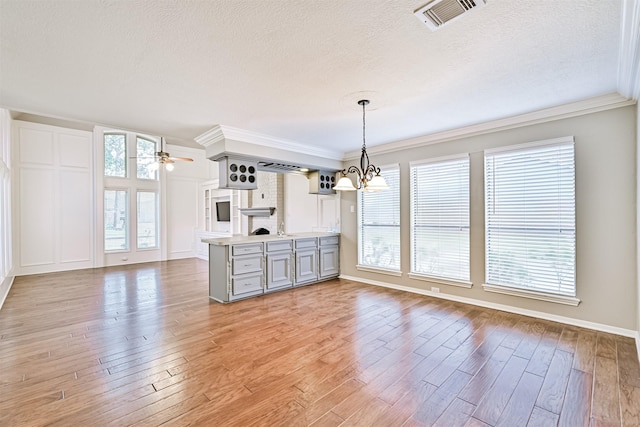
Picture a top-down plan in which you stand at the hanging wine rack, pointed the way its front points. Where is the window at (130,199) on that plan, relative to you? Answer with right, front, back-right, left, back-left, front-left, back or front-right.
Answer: back

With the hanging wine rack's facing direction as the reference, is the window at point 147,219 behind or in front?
behind

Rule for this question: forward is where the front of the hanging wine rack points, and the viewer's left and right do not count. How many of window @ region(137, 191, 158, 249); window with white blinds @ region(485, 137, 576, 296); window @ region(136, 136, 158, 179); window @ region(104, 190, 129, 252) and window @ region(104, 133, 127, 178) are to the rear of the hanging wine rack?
4

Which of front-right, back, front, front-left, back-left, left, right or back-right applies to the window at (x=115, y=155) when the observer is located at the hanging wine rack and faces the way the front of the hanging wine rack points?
back

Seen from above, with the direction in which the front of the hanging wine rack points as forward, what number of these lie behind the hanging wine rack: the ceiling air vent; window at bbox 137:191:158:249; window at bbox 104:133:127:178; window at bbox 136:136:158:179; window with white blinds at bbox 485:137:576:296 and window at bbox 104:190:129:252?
4

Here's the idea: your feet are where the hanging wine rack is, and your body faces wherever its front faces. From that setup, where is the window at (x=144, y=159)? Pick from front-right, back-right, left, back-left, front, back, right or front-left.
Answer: back

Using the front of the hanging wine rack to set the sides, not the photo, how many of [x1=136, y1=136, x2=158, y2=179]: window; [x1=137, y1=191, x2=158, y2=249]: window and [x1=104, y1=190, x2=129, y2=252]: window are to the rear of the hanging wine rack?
3

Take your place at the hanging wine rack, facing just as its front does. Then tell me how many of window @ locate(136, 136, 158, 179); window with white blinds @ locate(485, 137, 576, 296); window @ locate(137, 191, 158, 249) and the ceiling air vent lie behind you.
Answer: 2

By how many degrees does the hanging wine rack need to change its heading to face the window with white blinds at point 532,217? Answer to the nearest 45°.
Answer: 0° — it already faces it

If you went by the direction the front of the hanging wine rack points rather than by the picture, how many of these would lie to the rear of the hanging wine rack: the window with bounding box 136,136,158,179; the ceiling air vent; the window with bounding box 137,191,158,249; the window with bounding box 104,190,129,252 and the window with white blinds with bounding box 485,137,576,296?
3

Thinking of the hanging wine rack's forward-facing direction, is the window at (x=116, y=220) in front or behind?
behind

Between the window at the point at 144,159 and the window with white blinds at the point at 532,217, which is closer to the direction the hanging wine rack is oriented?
the window with white blinds

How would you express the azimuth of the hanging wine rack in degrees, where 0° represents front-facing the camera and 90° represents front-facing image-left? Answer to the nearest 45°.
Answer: approximately 315°

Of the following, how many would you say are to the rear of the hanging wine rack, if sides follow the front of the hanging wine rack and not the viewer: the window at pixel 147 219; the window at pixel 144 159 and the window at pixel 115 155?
3
